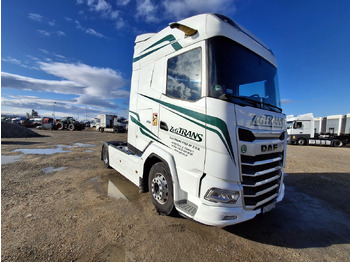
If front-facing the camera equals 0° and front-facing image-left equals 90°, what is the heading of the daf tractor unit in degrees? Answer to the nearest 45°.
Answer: approximately 315°

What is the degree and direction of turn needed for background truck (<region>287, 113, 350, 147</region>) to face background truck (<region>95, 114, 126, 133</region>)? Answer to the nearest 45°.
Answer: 0° — it already faces it

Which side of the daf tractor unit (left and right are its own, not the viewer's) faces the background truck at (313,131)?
left

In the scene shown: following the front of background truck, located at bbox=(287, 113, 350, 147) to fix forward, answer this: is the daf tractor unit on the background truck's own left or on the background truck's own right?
on the background truck's own left

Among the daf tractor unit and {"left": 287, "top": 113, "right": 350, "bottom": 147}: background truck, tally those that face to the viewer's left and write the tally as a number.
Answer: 1

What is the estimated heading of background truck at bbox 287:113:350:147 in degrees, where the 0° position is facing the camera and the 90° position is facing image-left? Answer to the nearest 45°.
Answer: approximately 90°

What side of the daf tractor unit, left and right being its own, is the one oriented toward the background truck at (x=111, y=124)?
back

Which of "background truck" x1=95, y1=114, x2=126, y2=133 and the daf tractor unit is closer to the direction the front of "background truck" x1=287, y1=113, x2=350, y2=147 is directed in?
the background truck

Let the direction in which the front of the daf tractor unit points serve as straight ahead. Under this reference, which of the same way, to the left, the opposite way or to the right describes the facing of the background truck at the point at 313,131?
the opposite way
